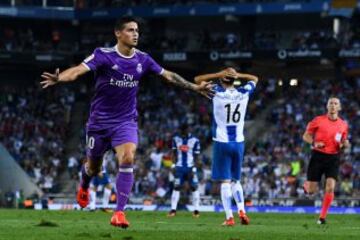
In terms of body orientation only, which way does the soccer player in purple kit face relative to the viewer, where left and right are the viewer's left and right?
facing the viewer and to the right of the viewer
